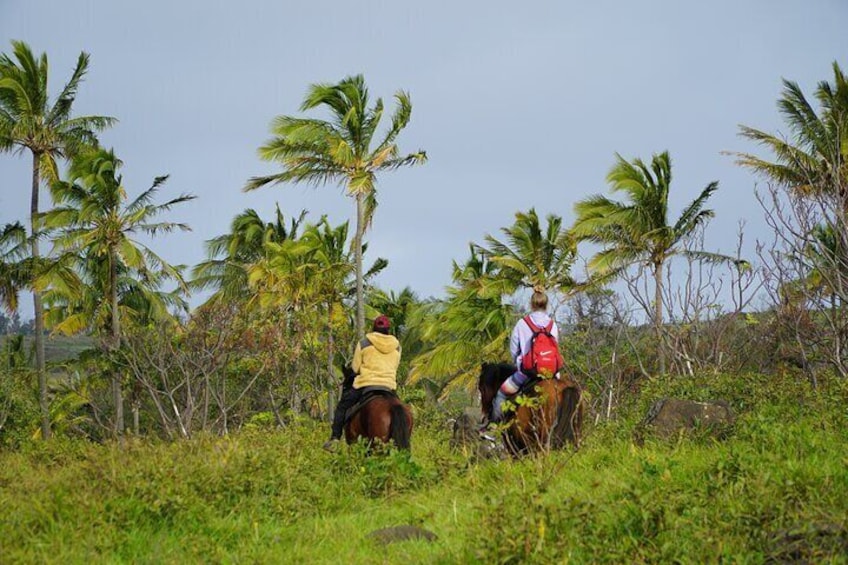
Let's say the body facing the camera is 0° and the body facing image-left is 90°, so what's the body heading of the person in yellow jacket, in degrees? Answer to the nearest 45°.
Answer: approximately 135°

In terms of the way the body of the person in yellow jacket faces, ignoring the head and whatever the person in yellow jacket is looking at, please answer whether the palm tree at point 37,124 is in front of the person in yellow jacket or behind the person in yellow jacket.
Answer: in front

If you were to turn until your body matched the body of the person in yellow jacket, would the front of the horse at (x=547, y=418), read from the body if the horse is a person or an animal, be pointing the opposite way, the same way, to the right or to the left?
the same way

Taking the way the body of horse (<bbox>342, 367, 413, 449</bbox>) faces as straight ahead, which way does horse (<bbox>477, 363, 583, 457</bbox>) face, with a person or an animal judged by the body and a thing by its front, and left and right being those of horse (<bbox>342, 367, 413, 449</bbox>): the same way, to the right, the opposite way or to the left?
the same way

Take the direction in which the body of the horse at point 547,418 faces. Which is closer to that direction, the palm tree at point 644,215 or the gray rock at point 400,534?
the palm tree

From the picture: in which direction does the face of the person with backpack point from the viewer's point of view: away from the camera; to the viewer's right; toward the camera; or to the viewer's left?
away from the camera

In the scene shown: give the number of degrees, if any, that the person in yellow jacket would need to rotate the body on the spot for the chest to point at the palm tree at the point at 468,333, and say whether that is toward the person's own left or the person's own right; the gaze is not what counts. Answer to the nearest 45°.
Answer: approximately 45° to the person's own right

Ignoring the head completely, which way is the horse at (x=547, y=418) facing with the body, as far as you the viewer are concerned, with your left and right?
facing away from the viewer and to the left of the viewer

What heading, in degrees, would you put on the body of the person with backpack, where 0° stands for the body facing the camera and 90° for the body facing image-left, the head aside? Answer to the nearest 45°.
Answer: approximately 135°

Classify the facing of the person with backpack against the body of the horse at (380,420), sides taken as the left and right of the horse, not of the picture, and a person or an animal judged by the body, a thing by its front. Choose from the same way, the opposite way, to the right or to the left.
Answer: the same way

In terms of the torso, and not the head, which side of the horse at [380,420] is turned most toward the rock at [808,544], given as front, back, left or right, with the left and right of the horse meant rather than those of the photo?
back

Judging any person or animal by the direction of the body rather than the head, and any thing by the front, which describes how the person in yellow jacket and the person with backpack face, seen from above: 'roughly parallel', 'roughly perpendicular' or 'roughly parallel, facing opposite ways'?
roughly parallel

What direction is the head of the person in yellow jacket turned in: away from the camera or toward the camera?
away from the camera

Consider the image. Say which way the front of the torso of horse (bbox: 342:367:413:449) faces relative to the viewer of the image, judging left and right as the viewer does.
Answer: facing away from the viewer and to the left of the viewer
